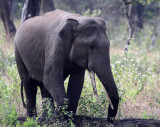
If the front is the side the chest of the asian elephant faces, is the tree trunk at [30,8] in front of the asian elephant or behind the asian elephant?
behind

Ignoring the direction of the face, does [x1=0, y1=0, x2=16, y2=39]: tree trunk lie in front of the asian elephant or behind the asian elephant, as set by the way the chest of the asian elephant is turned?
behind

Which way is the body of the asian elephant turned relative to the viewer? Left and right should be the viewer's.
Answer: facing the viewer and to the right of the viewer
